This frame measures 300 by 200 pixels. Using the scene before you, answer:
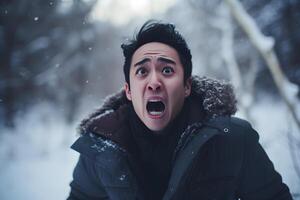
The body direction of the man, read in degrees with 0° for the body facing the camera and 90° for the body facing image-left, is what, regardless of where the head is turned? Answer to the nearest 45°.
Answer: approximately 0°
